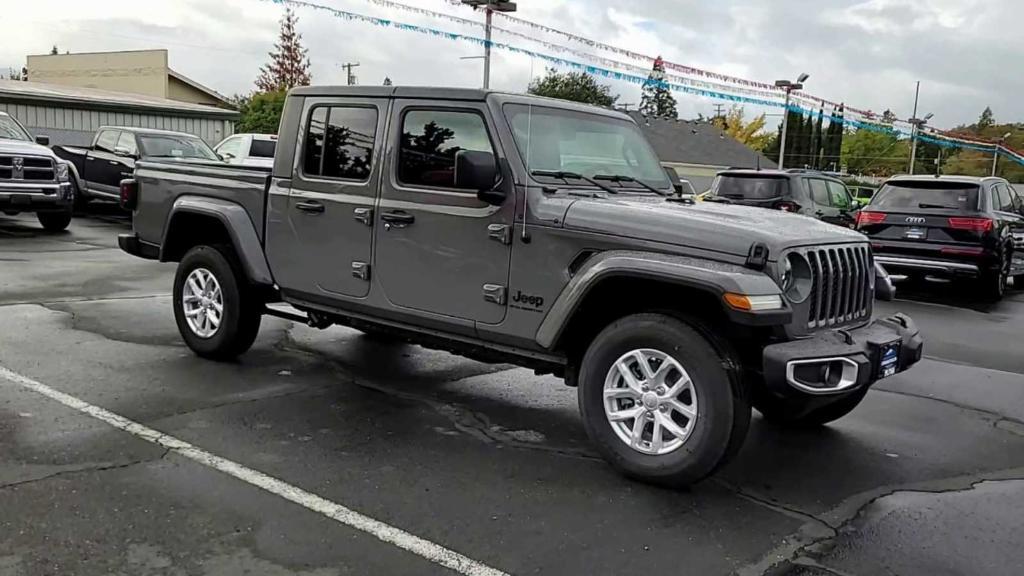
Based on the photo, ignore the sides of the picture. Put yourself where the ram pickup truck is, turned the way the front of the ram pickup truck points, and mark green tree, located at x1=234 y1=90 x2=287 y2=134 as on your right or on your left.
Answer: on your left

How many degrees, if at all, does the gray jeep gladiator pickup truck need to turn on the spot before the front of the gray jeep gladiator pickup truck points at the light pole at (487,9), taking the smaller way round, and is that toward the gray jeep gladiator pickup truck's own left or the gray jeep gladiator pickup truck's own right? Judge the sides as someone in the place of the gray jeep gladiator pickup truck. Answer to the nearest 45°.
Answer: approximately 135° to the gray jeep gladiator pickup truck's own left

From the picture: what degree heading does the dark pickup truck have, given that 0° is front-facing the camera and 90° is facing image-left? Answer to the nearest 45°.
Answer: approximately 315°

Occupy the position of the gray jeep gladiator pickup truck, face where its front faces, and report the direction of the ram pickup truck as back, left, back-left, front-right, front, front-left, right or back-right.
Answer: back

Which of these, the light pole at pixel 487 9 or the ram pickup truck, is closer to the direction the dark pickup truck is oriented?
the light pole

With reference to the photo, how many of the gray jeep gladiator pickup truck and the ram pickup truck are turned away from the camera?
0

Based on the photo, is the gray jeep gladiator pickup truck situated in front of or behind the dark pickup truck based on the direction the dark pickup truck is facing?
in front

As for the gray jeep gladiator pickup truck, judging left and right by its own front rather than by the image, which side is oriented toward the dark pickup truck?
back

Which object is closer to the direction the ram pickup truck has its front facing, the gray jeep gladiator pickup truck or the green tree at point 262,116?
the gray jeep gladiator pickup truck

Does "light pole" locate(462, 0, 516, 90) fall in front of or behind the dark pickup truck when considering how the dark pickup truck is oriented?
in front
